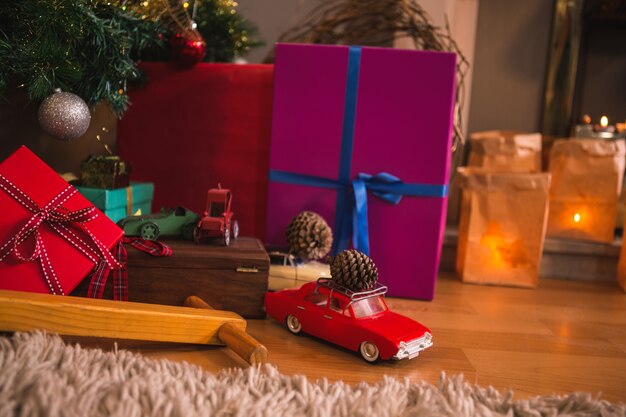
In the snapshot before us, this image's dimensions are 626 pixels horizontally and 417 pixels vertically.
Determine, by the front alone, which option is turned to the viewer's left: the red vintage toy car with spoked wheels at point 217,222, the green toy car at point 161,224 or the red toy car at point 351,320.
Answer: the green toy car

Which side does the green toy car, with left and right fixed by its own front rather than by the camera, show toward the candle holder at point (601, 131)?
back

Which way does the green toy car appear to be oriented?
to the viewer's left

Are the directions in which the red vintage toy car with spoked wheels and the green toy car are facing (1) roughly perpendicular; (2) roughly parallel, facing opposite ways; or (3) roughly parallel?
roughly perpendicular

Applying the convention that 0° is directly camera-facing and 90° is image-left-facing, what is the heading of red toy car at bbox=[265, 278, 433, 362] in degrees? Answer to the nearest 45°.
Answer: approximately 315°

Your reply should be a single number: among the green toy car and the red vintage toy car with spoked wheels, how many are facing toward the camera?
1
